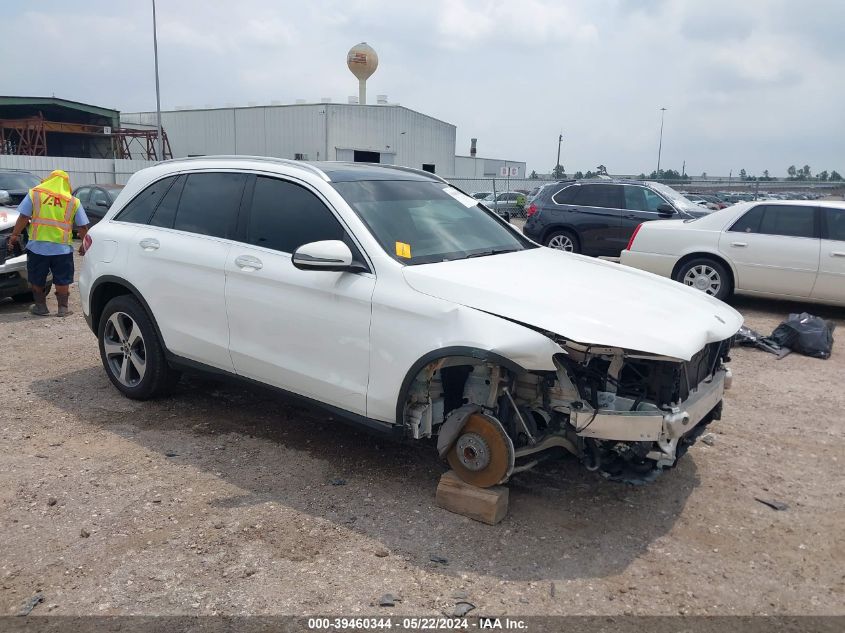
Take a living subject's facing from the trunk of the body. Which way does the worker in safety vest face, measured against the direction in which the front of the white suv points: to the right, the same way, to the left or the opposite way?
the opposite way

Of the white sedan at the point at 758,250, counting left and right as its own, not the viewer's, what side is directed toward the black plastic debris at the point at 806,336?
right

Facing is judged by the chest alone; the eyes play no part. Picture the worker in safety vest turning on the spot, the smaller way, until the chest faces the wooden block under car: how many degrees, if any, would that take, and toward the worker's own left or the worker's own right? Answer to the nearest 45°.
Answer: approximately 180°

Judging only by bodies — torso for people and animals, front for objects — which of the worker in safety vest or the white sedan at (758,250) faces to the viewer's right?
the white sedan

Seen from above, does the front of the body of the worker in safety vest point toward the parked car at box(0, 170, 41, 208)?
yes

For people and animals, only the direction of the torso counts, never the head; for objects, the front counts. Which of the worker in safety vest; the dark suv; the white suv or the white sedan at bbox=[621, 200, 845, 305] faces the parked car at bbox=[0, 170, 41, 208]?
the worker in safety vest

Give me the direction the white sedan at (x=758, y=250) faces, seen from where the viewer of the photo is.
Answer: facing to the right of the viewer

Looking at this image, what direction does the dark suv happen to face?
to the viewer's right

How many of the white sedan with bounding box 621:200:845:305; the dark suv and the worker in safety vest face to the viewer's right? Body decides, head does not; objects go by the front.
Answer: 2

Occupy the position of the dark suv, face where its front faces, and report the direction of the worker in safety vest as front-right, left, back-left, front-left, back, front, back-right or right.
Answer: back-right

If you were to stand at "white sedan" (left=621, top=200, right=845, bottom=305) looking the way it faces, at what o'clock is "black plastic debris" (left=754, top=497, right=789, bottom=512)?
The black plastic debris is roughly at 3 o'clock from the white sedan.

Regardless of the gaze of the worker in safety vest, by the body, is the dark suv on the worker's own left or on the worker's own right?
on the worker's own right

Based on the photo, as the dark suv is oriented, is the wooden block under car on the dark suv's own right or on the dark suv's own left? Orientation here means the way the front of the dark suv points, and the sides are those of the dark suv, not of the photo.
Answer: on the dark suv's own right

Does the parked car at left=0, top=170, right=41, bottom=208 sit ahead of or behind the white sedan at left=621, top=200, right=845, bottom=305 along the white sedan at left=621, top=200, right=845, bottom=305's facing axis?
behind
